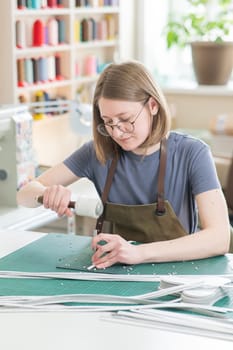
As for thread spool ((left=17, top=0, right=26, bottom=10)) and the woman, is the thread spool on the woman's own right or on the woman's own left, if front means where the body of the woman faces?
on the woman's own right

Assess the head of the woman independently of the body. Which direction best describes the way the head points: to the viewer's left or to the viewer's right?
to the viewer's left

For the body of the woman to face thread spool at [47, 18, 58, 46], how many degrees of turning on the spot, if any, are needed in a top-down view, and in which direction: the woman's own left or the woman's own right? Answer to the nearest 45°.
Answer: approximately 135° to the woman's own right

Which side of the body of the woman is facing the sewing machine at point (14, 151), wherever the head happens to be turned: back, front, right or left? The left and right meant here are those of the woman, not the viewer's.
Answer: right

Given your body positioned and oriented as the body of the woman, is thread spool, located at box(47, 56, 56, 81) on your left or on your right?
on your right

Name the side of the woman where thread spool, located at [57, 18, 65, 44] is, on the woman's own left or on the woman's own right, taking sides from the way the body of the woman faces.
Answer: on the woman's own right

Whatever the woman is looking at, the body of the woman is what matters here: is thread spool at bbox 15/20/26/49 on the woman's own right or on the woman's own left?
on the woman's own right

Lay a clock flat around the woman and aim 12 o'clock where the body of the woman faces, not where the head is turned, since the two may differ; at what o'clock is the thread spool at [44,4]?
The thread spool is roughly at 4 o'clock from the woman.

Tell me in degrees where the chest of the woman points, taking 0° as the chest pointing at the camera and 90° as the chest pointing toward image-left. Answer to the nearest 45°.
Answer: approximately 45°

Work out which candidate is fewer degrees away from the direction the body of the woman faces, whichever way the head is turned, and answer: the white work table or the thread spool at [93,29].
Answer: the white work table

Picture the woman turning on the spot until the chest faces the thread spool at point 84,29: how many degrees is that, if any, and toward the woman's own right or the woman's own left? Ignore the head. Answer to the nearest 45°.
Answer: approximately 135° to the woman's own right
